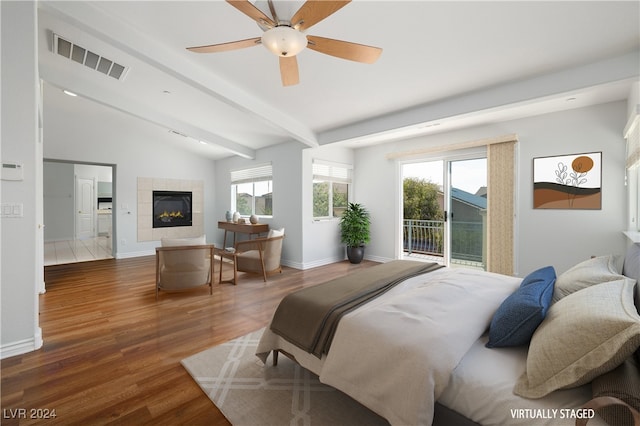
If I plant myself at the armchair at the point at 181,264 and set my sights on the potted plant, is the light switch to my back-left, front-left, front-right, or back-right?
back-right

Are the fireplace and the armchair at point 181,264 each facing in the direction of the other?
yes

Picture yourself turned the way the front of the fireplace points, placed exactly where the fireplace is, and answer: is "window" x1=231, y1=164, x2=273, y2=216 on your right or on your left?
on your left

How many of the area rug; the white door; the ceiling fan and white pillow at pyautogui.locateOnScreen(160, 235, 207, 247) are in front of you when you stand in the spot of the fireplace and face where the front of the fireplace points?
3

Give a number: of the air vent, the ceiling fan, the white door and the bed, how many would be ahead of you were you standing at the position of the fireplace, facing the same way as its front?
3

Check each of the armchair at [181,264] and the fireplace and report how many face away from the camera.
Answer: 1

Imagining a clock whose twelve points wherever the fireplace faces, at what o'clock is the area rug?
The area rug is roughly at 12 o'clock from the fireplace.

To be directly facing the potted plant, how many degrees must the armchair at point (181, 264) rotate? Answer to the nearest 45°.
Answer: approximately 90° to its right

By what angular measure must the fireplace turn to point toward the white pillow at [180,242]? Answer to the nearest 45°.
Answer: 0° — it already faces it

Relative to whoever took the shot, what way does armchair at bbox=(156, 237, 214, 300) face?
facing away from the viewer

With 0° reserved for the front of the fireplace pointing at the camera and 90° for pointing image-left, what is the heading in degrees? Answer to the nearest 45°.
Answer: approximately 0°
